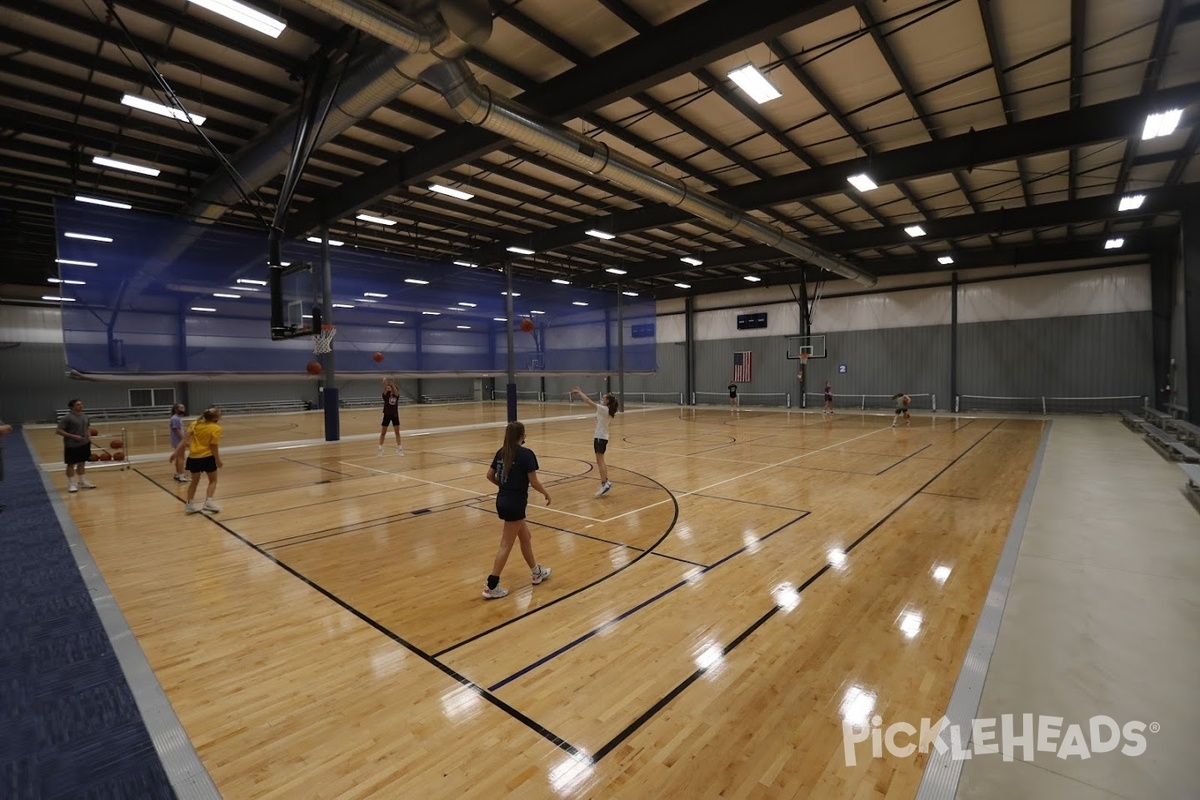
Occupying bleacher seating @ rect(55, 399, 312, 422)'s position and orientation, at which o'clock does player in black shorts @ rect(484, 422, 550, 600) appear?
The player in black shorts is roughly at 12 o'clock from the bleacher seating.

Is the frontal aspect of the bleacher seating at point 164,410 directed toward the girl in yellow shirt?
yes

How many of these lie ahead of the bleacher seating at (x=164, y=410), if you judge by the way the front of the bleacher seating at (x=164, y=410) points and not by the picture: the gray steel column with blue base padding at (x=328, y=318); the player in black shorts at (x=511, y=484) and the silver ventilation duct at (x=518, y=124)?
3

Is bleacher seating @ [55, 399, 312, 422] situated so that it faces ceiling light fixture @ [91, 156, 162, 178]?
yes

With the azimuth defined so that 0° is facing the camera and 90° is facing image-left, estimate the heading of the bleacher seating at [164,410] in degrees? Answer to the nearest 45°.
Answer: approximately 0°
